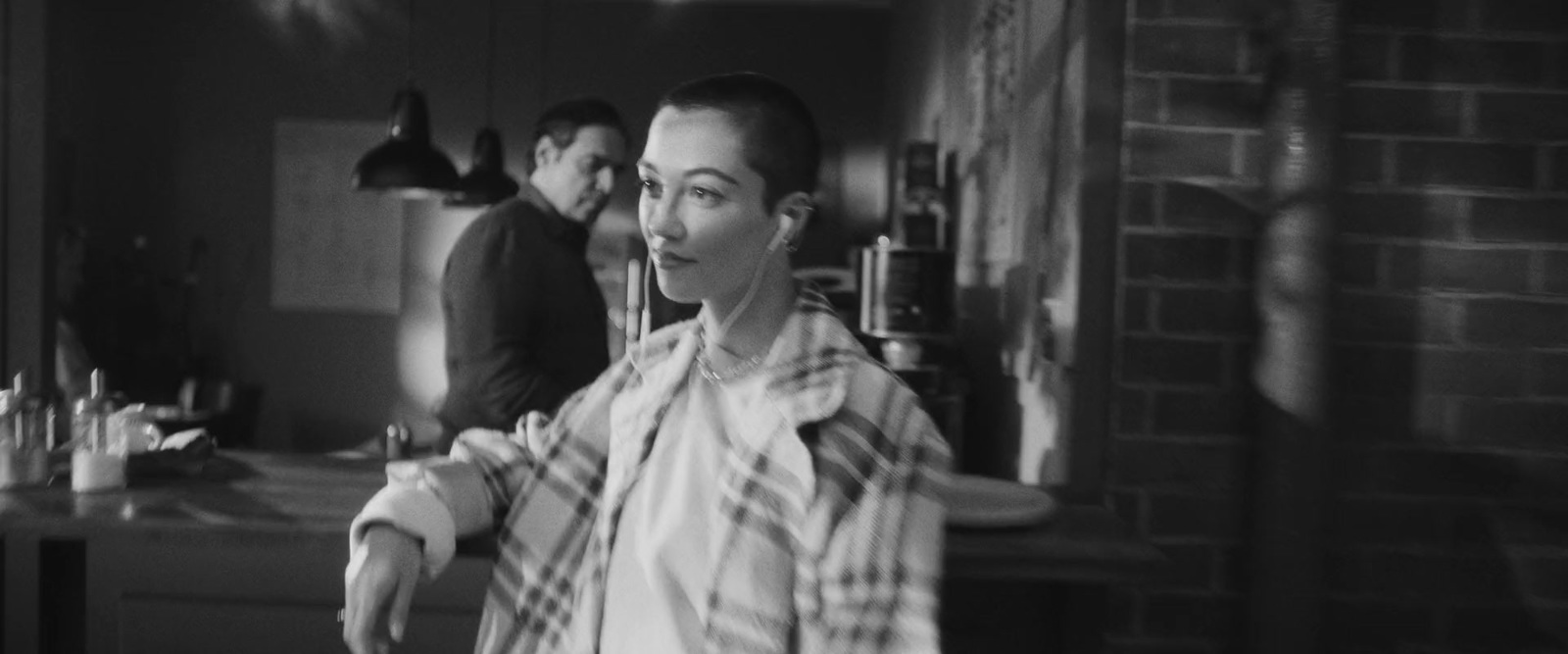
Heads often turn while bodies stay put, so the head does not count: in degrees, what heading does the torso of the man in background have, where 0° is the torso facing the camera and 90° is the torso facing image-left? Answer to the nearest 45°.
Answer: approximately 270°

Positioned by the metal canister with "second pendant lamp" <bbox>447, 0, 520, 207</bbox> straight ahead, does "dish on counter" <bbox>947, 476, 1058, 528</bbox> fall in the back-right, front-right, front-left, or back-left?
back-left

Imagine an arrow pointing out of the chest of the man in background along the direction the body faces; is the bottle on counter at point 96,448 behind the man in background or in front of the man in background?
behind

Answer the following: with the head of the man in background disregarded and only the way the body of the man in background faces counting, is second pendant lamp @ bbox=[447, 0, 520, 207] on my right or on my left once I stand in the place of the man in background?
on my left

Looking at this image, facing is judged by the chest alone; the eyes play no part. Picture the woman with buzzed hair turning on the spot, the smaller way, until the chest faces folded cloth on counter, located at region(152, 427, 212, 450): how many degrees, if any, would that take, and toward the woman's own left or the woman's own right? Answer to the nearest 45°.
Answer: approximately 90° to the woman's own right

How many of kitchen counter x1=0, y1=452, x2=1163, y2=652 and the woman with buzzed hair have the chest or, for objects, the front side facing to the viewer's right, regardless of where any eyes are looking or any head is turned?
0

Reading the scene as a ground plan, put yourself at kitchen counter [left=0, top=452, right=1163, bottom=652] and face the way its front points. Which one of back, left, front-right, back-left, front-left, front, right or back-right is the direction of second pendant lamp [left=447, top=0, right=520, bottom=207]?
back

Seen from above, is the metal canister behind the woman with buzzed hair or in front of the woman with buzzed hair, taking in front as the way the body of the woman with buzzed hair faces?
behind
